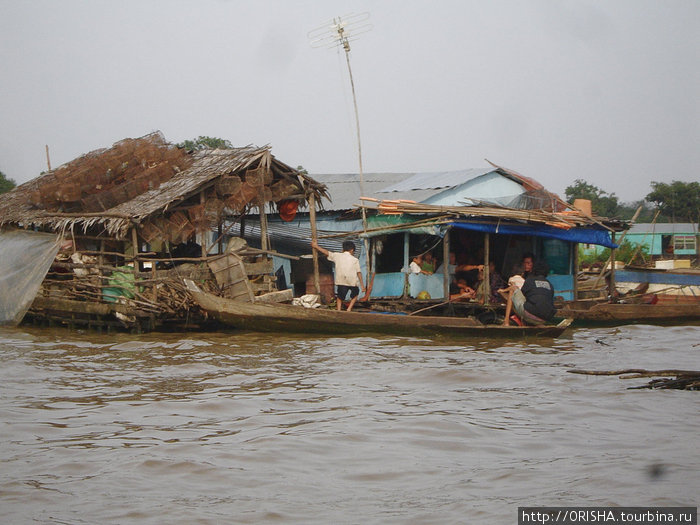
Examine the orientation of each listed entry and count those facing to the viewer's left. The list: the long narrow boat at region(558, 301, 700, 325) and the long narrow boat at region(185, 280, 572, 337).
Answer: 2

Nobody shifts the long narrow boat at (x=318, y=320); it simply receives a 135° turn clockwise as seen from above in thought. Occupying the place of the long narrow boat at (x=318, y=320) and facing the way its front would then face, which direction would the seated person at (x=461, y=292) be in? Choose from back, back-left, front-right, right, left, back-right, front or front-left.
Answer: front

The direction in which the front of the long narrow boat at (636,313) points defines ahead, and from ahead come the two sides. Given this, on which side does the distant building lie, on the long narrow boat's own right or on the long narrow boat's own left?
on the long narrow boat's own right

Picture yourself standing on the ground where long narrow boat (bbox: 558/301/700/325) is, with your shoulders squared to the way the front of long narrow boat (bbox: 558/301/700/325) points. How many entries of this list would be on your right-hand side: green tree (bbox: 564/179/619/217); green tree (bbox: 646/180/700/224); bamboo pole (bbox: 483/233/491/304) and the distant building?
3

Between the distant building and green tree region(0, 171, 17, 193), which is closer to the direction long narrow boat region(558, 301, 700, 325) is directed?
the green tree

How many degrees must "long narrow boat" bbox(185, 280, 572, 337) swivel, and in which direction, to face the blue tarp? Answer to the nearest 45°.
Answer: approximately 135° to its right

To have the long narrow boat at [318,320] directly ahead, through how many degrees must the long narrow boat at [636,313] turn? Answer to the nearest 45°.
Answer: approximately 45° to its left

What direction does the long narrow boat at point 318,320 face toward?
to the viewer's left

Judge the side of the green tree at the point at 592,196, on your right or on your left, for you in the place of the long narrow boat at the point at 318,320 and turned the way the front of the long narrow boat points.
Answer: on your right

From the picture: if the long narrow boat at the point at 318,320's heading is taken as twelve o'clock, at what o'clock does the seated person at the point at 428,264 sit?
The seated person is roughly at 4 o'clock from the long narrow boat.
